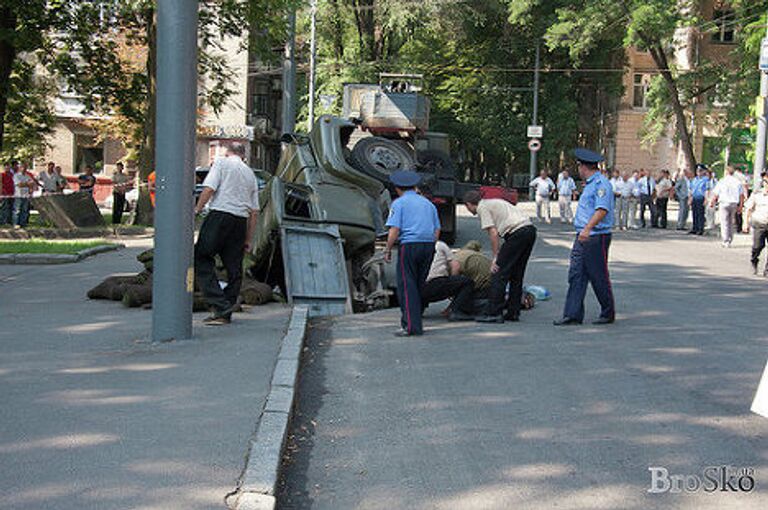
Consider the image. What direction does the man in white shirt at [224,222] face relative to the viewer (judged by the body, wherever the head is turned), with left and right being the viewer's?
facing away from the viewer and to the left of the viewer

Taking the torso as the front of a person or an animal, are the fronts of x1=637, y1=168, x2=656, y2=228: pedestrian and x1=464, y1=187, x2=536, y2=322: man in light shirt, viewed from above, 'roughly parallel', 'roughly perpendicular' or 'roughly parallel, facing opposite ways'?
roughly perpendicular

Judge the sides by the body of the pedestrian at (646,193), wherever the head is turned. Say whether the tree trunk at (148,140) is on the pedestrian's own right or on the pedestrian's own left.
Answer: on the pedestrian's own right

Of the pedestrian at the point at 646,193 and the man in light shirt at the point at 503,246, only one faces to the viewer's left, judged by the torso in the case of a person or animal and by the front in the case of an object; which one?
the man in light shirt

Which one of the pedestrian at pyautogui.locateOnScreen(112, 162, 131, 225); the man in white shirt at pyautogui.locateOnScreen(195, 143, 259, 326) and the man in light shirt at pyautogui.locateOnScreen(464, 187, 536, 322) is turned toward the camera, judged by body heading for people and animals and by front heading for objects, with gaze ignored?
the pedestrian

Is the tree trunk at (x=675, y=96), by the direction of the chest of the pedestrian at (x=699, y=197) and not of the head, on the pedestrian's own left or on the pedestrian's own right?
on the pedestrian's own right

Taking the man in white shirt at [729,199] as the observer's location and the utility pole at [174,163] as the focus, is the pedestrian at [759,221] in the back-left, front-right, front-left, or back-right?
front-left

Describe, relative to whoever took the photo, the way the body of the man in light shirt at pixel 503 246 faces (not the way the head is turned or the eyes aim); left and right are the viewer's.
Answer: facing to the left of the viewer

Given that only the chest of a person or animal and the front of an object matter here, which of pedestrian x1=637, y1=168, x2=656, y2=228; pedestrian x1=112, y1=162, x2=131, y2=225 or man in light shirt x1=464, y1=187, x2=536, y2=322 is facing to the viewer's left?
the man in light shirt

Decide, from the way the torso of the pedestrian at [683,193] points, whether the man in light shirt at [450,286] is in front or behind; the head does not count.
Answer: in front

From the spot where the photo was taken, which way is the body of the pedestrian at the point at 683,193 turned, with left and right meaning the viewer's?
facing the viewer and to the left of the viewer

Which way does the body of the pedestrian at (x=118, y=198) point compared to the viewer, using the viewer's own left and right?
facing the viewer

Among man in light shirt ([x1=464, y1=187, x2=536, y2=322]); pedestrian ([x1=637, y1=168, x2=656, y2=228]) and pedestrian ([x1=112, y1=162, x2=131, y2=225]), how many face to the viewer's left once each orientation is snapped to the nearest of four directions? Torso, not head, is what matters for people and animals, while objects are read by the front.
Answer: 1

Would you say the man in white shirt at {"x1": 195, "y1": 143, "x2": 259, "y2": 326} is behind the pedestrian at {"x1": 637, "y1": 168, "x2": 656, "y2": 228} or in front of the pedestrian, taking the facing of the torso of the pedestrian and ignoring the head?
in front

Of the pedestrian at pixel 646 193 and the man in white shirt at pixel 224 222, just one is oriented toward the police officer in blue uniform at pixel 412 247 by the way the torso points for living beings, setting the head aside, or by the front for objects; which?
the pedestrian

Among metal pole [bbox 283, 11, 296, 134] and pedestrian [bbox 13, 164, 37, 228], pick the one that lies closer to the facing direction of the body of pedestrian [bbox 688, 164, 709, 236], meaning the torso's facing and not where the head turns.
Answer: the pedestrian
